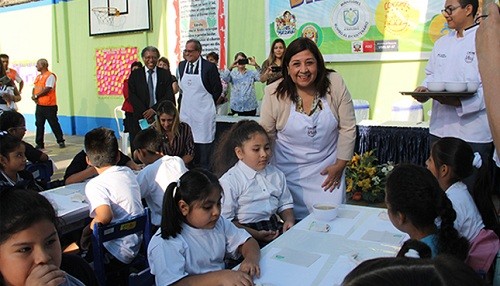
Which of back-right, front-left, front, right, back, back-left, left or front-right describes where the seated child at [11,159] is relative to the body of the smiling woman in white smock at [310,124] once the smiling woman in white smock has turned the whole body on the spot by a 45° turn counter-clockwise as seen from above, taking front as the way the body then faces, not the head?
back-right

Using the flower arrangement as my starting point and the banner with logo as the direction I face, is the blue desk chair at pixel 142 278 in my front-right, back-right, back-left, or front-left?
back-left

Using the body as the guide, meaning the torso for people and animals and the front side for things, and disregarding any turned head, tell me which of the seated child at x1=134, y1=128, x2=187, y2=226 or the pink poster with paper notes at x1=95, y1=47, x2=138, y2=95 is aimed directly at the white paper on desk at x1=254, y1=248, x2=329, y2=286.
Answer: the pink poster with paper notes

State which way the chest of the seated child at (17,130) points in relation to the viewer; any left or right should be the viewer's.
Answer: facing to the right of the viewer

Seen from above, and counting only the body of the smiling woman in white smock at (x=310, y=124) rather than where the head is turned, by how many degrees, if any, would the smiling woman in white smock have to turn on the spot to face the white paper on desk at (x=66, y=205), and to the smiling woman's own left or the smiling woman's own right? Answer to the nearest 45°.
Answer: approximately 90° to the smiling woman's own right

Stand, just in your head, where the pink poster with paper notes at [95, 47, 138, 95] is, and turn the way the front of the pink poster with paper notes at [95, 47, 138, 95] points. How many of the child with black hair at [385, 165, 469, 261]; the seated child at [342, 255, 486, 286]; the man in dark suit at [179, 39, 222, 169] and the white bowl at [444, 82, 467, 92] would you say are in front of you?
4

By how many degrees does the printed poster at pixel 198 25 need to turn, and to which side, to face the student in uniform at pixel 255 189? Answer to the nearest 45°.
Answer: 0° — it already faces them

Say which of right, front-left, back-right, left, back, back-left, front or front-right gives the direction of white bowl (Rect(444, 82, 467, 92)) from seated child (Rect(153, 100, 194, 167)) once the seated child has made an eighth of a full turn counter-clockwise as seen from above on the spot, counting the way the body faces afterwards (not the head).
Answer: front-left

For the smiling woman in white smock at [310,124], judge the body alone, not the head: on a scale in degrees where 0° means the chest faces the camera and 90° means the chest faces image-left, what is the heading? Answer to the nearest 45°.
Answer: approximately 0°

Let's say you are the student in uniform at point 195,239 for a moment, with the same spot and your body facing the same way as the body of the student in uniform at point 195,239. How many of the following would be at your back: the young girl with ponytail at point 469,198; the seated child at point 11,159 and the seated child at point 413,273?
1

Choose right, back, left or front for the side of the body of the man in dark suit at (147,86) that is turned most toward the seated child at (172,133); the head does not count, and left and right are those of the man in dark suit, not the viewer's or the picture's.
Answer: front

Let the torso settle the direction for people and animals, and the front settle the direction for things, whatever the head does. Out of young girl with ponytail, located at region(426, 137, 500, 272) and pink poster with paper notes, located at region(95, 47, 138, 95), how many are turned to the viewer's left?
1

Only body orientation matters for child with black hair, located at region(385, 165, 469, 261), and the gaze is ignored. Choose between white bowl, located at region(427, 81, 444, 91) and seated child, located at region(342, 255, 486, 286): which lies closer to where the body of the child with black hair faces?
the white bowl

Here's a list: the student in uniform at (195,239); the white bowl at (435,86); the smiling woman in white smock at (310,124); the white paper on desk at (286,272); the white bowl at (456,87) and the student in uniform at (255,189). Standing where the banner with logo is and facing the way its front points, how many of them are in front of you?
6

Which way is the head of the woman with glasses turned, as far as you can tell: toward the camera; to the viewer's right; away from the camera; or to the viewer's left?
to the viewer's left

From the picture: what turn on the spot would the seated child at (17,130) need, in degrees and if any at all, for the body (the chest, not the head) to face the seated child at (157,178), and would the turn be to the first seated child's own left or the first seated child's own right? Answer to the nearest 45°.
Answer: approximately 45° to the first seated child's own right

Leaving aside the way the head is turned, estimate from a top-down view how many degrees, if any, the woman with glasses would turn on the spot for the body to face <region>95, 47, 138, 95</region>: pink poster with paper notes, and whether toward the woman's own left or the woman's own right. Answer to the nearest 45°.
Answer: approximately 90° to the woman's own right

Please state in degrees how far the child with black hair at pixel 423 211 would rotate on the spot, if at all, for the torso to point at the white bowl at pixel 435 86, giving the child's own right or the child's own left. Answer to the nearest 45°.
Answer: approximately 45° to the child's own right
